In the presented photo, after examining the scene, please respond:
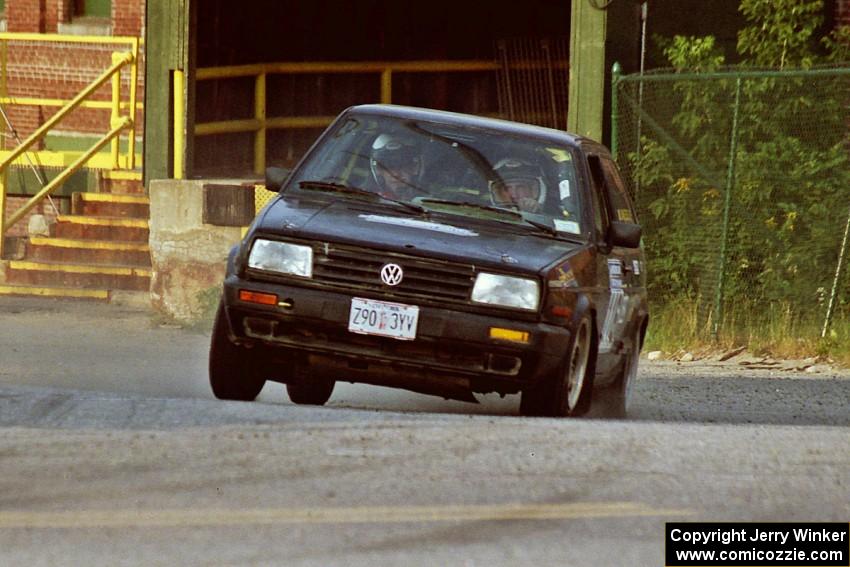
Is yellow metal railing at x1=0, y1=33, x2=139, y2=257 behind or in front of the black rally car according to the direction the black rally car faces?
behind

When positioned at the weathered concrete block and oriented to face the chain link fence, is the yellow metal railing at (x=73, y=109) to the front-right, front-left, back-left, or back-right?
back-left

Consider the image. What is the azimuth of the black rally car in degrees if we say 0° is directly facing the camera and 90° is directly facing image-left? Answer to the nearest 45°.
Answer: approximately 0°

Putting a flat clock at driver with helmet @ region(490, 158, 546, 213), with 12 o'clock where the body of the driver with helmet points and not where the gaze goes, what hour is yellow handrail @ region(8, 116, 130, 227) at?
The yellow handrail is roughly at 5 o'clock from the driver with helmet.

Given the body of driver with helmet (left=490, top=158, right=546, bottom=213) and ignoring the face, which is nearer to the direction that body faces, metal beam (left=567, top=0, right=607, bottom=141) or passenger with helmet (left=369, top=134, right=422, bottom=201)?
the passenger with helmet

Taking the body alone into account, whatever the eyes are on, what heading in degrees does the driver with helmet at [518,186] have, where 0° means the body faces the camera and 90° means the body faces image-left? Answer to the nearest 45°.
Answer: approximately 0°
